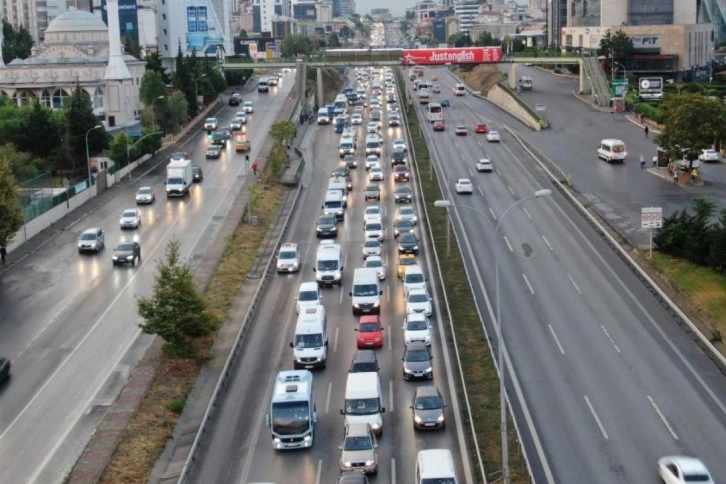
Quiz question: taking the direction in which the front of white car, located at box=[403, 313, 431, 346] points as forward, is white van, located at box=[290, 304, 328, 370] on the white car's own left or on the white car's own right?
on the white car's own right

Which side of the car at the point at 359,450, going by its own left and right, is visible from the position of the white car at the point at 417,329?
back

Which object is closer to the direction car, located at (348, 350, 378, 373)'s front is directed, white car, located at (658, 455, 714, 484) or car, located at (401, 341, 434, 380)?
the white car

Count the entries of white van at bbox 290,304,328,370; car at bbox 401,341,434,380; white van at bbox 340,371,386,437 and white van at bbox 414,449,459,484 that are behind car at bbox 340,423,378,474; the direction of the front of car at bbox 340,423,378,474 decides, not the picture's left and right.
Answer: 3

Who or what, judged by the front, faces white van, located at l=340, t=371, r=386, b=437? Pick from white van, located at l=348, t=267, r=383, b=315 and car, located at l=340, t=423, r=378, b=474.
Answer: white van, located at l=348, t=267, r=383, b=315

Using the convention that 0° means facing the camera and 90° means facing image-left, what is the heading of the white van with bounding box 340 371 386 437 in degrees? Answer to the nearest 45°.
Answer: approximately 0°

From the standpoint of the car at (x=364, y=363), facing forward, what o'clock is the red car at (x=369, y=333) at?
The red car is roughly at 6 o'clock from the car.

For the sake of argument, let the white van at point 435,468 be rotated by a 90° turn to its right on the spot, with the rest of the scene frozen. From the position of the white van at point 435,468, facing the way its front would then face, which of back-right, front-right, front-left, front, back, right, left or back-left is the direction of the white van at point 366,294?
right

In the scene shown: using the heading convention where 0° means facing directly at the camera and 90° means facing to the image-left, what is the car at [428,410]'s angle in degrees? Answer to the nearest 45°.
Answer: approximately 0°

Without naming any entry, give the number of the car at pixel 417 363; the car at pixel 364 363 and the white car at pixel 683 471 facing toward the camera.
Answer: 2
